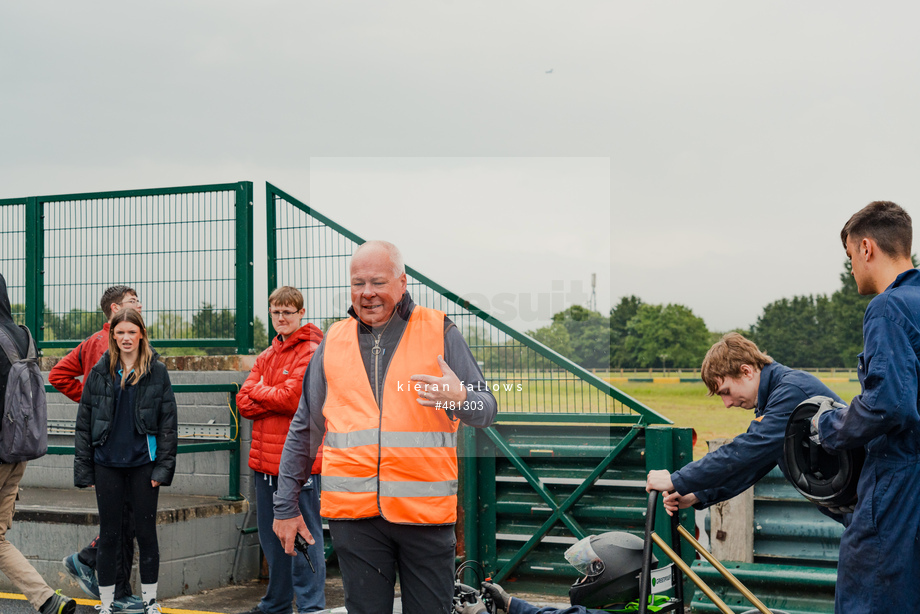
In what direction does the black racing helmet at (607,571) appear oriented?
to the viewer's left

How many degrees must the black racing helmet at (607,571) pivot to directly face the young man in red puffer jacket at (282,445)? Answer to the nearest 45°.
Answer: approximately 45° to its right

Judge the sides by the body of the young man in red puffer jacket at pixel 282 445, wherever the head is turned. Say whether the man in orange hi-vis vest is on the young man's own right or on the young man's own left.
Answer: on the young man's own left

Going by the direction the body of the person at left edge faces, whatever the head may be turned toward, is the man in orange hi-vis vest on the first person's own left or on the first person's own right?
on the first person's own left

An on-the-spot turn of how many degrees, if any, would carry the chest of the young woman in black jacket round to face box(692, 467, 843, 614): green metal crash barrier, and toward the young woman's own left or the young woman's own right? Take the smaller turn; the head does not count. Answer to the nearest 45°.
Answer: approximately 90° to the young woman's own left

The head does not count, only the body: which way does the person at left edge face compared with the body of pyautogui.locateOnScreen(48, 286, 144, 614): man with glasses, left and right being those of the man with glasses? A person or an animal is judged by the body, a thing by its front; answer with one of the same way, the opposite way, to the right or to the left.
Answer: the opposite way

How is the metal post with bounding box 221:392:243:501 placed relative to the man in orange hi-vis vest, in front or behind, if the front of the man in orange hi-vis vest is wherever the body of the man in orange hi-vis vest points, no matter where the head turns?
behind
